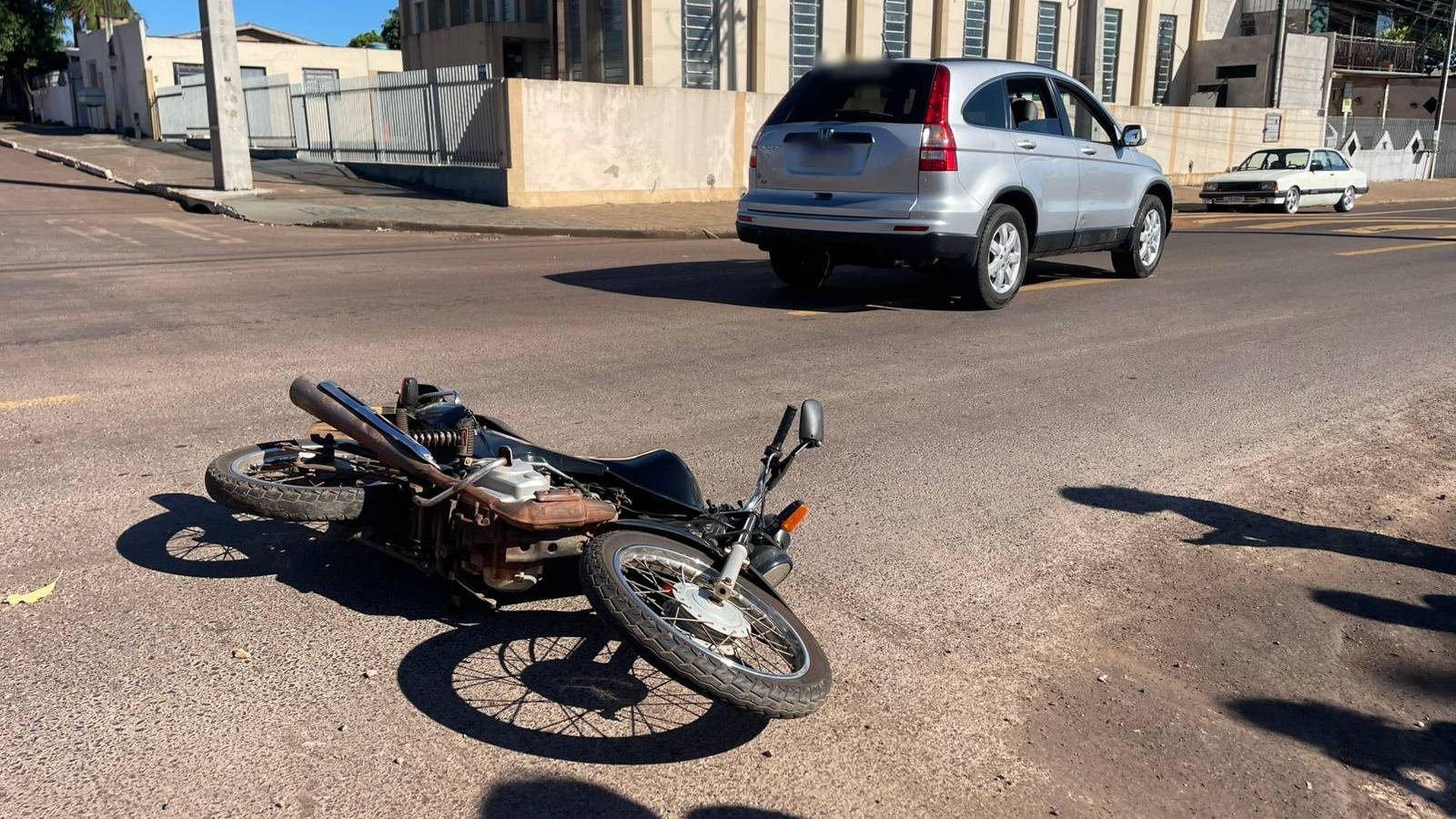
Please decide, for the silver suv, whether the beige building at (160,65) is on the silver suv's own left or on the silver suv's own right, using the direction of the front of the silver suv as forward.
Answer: on the silver suv's own left

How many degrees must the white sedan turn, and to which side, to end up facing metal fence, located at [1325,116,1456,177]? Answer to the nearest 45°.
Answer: approximately 135° to its right

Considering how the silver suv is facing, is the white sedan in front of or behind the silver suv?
in front

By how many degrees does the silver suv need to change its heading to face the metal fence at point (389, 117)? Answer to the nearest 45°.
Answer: approximately 90° to its left

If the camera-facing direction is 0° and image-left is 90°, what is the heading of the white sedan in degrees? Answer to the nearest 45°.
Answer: approximately 45°

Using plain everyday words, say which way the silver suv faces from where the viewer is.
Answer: facing away from the viewer and to the right of the viewer

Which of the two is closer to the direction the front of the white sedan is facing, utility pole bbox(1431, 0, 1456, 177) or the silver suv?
the silver suv

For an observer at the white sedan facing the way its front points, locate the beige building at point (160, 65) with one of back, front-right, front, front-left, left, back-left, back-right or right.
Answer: front-right

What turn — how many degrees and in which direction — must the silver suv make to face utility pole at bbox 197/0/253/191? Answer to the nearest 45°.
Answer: approximately 90° to its left

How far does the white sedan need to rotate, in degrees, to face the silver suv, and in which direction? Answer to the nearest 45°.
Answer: approximately 45° to its left

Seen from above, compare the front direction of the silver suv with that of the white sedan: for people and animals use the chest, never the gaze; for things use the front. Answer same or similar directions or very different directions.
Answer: very different directions

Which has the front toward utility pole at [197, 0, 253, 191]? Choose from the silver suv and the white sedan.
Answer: the white sedan

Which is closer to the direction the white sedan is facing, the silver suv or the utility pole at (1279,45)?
the silver suv
